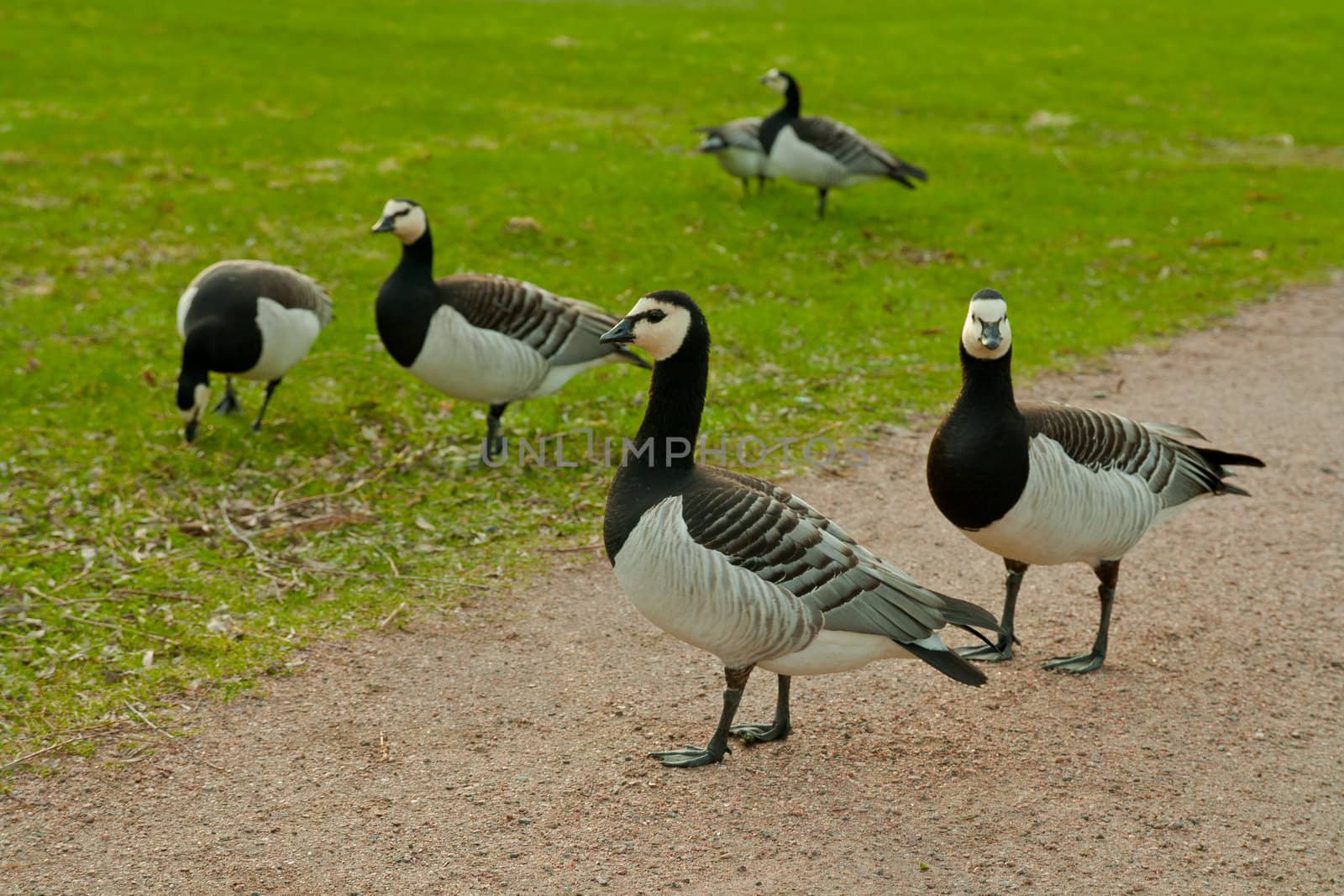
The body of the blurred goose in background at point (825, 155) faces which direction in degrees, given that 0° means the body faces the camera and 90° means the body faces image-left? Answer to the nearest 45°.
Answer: approximately 90°

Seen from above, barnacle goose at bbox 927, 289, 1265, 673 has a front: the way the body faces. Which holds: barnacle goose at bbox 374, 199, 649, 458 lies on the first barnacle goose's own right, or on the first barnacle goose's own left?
on the first barnacle goose's own right

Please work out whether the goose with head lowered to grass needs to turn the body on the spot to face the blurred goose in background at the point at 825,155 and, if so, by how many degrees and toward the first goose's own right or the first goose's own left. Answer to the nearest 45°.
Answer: approximately 180°

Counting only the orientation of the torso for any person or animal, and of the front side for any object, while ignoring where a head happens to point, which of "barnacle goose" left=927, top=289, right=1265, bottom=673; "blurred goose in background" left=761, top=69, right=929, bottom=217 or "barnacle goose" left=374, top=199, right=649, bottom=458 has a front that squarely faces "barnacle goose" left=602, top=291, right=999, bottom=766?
"barnacle goose" left=927, top=289, right=1265, bottom=673

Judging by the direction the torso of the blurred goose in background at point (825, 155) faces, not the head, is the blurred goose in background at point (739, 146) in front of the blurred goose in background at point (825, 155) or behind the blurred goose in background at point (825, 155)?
in front

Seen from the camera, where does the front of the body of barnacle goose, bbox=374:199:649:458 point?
to the viewer's left

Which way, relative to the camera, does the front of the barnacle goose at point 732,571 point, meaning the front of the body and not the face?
to the viewer's left

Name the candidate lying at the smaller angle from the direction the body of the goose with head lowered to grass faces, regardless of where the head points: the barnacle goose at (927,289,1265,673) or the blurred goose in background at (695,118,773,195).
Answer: the barnacle goose

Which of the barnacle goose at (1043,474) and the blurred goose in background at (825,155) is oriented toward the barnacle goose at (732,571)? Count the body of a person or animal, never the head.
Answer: the barnacle goose at (1043,474)

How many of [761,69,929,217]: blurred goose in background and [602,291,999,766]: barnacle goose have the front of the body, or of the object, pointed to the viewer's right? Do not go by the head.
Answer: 0

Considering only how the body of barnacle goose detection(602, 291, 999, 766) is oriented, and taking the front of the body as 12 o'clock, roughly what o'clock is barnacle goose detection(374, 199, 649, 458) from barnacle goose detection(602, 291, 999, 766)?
barnacle goose detection(374, 199, 649, 458) is roughly at 2 o'clock from barnacle goose detection(602, 291, 999, 766).
